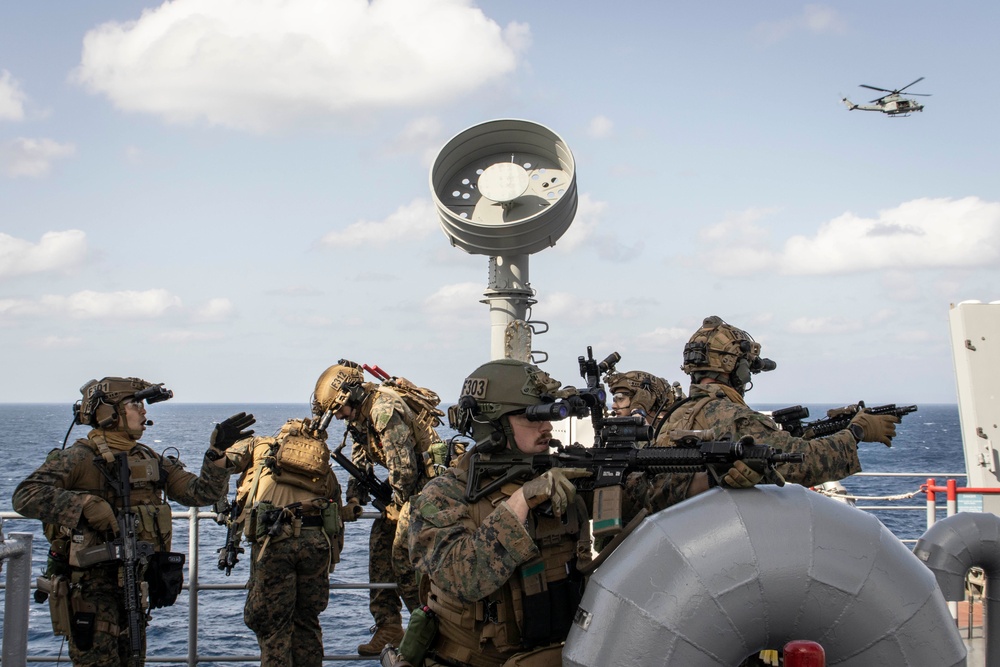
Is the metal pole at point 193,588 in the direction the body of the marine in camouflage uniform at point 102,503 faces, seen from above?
no

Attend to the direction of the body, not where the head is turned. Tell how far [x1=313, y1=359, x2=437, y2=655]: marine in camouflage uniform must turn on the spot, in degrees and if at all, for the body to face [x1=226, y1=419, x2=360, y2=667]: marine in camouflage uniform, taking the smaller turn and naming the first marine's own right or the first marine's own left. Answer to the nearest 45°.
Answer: approximately 45° to the first marine's own left

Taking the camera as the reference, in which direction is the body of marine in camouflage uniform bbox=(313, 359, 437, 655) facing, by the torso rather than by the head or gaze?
to the viewer's left

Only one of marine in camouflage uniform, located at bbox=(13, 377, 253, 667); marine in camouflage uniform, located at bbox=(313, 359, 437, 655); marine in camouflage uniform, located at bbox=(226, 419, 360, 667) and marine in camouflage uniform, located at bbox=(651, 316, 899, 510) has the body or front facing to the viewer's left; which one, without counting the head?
marine in camouflage uniform, located at bbox=(313, 359, 437, 655)

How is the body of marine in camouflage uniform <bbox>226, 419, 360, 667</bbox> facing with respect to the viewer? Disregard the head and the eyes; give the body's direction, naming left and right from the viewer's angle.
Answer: facing away from the viewer

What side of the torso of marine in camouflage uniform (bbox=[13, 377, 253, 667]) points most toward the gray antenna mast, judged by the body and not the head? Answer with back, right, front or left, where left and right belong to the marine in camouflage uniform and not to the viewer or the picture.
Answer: left

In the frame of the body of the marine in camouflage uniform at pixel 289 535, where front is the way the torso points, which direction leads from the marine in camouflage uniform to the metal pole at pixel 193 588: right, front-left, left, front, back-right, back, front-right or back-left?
left

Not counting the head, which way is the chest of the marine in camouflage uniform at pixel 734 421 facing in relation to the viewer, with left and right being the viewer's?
facing away from the viewer and to the right of the viewer

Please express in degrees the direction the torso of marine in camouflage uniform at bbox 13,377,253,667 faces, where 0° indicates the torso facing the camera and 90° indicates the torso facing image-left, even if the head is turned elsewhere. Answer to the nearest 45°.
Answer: approximately 315°

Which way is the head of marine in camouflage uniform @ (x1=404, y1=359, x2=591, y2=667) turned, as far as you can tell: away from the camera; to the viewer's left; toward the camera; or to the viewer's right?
to the viewer's right

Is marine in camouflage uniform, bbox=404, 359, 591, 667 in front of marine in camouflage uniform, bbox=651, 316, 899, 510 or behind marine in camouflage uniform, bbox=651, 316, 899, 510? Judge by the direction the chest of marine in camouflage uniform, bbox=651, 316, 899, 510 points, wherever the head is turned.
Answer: behind

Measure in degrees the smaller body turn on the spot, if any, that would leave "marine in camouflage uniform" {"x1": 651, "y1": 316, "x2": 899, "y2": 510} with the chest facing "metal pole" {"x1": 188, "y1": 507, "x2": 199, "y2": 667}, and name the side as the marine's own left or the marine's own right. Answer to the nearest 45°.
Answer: approximately 135° to the marine's own left

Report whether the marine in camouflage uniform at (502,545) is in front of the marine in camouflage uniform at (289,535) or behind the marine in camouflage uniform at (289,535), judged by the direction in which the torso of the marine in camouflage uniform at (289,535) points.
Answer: behind

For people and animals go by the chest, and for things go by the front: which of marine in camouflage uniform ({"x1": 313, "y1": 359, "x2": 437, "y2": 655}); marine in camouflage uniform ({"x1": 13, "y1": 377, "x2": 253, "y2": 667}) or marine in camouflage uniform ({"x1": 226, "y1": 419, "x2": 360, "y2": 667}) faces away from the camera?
marine in camouflage uniform ({"x1": 226, "y1": 419, "x2": 360, "y2": 667})

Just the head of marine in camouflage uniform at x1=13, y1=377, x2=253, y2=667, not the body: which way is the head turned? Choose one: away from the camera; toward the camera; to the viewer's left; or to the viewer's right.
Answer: to the viewer's right
